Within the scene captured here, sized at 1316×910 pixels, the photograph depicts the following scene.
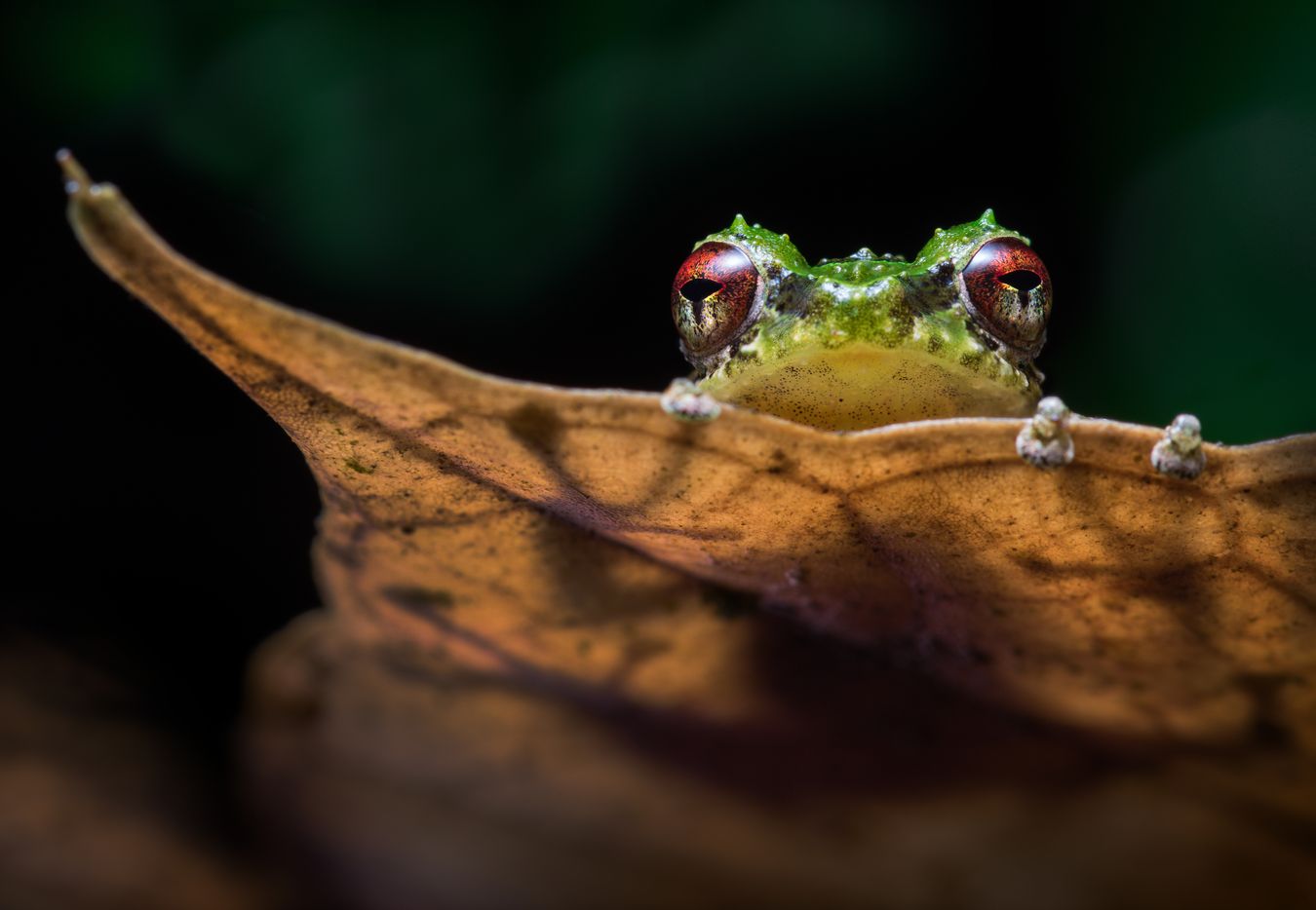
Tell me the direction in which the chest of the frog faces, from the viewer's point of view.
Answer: toward the camera
